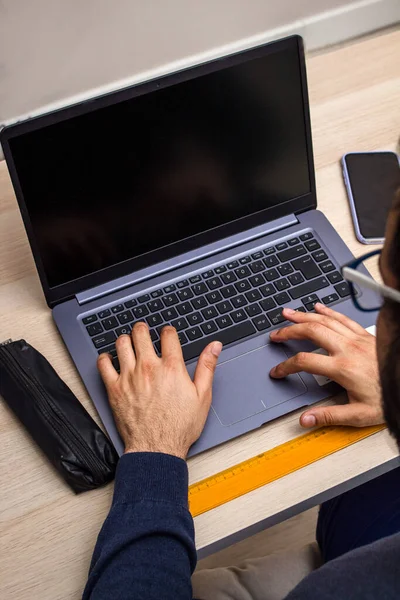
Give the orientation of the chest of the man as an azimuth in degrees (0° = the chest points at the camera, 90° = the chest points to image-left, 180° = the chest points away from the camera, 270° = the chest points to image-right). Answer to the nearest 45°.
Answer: approximately 135°

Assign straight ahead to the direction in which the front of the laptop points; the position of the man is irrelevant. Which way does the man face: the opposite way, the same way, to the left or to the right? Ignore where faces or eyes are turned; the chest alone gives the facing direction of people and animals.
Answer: the opposite way

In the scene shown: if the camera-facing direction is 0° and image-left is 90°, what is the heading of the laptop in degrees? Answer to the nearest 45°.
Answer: approximately 315°
